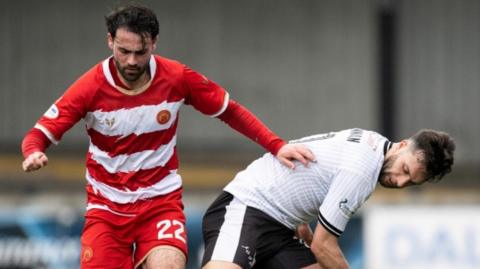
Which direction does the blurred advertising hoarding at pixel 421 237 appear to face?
toward the camera

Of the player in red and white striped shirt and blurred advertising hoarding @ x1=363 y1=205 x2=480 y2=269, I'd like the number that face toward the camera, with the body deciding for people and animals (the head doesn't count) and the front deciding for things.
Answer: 2

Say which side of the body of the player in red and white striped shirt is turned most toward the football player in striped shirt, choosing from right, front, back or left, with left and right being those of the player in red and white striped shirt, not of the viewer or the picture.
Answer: left

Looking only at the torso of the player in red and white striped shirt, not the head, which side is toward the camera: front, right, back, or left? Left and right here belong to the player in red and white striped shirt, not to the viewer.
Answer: front

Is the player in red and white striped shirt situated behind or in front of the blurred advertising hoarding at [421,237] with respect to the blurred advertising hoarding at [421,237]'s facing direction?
in front

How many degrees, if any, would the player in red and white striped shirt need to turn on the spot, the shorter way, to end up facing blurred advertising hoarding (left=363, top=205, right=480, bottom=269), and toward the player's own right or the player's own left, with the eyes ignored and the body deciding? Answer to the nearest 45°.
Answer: approximately 135° to the player's own left

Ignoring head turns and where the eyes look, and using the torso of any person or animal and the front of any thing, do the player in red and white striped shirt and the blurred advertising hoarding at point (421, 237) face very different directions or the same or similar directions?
same or similar directions

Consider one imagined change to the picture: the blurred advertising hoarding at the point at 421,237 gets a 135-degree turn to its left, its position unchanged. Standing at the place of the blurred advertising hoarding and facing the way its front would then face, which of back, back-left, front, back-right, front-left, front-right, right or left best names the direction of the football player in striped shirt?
back-right
